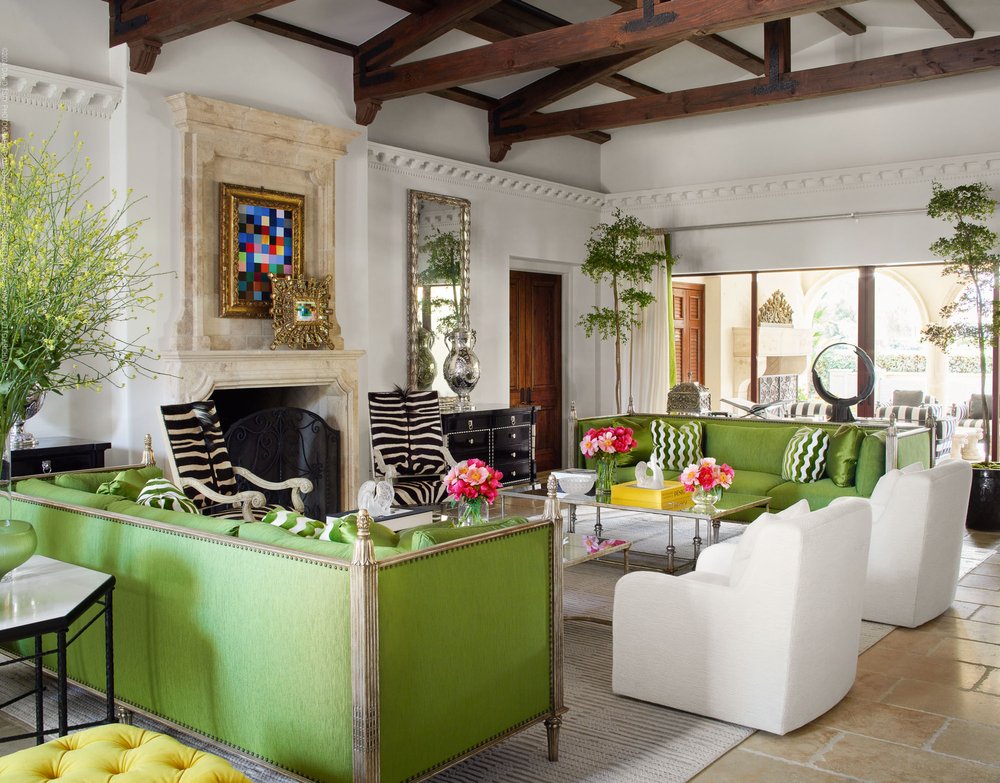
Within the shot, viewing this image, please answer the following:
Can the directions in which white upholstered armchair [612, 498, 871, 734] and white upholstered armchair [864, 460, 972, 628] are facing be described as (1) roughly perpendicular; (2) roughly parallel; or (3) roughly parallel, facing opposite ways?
roughly parallel

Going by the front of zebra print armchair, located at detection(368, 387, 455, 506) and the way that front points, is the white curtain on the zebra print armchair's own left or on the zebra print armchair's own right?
on the zebra print armchair's own left

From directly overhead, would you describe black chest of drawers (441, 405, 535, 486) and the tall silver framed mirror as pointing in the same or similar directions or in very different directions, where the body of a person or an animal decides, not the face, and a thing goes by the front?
same or similar directions

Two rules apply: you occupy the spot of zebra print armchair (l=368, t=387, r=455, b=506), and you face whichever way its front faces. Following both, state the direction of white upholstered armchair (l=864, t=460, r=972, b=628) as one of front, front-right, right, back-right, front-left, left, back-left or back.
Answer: front

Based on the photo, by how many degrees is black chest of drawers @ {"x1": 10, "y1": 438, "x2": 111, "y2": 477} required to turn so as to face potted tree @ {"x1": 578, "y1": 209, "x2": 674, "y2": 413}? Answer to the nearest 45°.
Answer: approximately 90° to its left

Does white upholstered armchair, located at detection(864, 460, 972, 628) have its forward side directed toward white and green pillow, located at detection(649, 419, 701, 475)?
yes

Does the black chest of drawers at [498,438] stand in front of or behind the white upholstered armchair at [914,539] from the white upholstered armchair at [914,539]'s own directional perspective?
in front

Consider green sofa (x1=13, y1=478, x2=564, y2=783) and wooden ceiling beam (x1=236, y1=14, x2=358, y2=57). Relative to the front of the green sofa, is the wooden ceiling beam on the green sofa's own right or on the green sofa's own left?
on the green sofa's own left

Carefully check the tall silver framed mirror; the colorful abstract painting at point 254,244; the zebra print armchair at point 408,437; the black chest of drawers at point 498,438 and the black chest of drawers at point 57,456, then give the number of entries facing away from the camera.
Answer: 0

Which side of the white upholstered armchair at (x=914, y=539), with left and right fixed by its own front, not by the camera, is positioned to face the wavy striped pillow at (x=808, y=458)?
front

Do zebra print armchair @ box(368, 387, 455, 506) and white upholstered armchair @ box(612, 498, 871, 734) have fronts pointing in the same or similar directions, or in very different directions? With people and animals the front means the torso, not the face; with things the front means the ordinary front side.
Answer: very different directions

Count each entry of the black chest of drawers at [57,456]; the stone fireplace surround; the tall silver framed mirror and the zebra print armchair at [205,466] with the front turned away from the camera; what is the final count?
0

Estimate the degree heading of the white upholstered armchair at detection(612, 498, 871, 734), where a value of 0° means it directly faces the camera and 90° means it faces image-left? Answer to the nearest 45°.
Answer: approximately 135°

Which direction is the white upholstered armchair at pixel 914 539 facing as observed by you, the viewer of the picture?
facing away from the viewer and to the left of the viewer

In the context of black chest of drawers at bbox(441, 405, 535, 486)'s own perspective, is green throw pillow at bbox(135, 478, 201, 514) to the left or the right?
on its right

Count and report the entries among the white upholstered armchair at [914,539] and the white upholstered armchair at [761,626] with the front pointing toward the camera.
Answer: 0

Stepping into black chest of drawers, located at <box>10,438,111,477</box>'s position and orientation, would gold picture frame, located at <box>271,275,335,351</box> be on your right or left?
on your left
